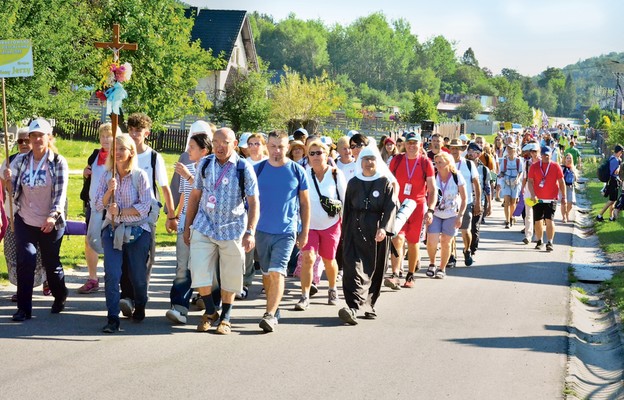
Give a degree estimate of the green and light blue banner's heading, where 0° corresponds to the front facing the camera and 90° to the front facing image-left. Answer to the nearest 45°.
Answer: approximately 0°

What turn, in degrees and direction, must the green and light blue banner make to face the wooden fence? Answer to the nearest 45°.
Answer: approximately 180°

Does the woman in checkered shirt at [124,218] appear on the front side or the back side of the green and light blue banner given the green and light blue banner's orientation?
on the front side

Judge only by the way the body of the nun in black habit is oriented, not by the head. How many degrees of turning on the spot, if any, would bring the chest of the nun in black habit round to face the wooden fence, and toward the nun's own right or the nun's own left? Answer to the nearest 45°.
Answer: approximately 180°

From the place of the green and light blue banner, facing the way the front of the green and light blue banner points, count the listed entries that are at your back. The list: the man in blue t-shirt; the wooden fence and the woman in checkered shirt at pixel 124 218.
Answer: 1

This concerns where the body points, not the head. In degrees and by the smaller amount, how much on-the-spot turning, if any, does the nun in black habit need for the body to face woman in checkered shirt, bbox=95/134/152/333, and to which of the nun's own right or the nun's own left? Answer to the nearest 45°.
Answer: approximately 45° to the nun's own right

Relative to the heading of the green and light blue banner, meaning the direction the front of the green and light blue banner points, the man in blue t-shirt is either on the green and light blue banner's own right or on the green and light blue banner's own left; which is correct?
on the green and light blue banner's own left

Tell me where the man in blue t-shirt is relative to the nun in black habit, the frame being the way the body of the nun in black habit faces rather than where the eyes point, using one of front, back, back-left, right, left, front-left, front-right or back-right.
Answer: front-right

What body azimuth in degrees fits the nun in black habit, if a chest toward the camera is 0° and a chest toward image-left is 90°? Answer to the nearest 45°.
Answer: approximately 0°
